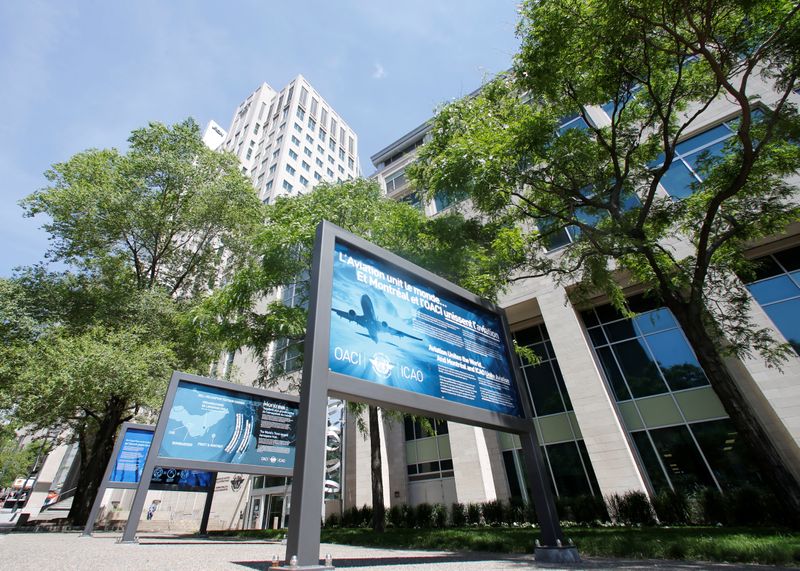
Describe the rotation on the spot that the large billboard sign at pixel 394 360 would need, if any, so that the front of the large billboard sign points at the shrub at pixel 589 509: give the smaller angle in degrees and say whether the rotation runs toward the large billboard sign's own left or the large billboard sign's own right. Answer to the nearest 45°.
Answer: approximately 90° to the large billboard sign's own left

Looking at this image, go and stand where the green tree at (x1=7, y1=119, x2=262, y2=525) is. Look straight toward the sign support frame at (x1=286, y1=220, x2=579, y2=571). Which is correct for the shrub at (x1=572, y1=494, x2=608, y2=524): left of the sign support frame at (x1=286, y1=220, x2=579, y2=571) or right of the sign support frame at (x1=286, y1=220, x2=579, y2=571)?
left

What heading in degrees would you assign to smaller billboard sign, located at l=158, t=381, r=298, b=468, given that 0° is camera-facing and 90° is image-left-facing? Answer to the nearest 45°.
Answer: approximately 315°

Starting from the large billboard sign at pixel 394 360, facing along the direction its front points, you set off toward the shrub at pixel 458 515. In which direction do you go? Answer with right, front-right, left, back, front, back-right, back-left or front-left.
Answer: back-left

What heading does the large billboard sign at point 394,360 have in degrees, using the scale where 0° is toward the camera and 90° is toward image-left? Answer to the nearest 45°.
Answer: approximately 315°

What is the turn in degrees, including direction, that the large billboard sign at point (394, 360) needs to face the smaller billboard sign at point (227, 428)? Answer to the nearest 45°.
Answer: approximately 180°

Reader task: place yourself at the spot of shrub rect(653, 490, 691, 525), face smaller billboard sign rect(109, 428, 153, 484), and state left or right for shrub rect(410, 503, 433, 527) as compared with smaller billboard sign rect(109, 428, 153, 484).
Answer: right

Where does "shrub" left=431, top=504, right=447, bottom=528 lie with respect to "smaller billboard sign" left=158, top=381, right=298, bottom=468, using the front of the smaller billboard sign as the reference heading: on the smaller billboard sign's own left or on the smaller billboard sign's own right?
on the smaller billboard sign's own left
